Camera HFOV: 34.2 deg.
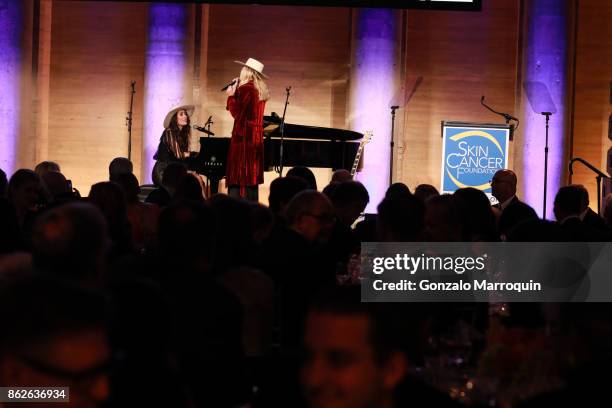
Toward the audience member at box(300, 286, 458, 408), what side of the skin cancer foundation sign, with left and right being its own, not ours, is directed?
front

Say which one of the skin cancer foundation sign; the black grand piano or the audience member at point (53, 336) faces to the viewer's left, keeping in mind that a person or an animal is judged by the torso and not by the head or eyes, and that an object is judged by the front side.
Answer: the black grand piano

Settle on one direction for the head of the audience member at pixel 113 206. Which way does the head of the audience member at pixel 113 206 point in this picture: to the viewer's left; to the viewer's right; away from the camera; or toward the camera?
away from the camera

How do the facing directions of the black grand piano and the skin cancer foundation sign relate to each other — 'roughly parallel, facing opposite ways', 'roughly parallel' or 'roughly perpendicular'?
roughly perpendicular

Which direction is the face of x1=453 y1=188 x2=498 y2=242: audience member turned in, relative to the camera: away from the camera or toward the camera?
away from the camera

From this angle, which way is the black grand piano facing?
to the viewer's left

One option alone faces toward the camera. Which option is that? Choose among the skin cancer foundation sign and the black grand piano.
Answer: the skin cancer foundation sign

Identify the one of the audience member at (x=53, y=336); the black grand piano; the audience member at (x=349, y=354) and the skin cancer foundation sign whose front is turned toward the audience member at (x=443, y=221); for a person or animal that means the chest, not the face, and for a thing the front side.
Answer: the skin cancer foundation sign

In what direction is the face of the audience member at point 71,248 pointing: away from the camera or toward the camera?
away from the camera

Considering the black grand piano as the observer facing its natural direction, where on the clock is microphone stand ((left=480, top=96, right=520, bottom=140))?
The microphone stand is roughly at 5 o'clock from the black grand piano.

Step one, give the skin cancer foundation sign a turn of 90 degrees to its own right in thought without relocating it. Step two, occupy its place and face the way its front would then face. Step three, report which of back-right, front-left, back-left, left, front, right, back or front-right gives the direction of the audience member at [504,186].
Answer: left

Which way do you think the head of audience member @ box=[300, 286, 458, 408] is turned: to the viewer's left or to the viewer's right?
to the viewer's left

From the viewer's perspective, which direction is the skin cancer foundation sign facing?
toward the camera

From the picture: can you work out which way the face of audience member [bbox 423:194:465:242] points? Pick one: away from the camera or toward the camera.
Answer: away from the camera

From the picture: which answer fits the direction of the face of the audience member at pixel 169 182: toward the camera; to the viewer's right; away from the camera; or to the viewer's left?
away from the camera
